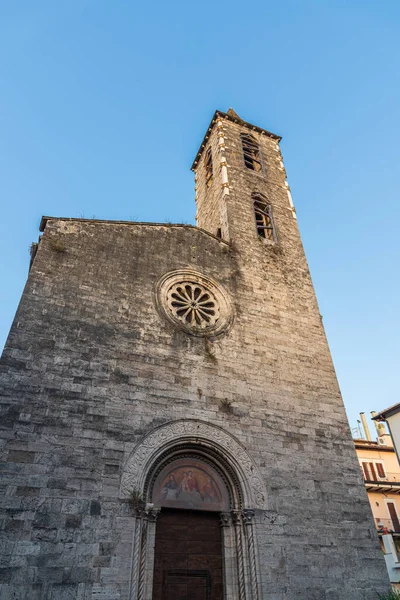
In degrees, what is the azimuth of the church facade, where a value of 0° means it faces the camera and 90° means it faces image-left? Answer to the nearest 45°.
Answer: approximately 0°

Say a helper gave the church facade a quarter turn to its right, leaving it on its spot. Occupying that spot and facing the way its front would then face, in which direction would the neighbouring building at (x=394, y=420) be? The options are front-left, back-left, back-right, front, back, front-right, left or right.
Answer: back-right

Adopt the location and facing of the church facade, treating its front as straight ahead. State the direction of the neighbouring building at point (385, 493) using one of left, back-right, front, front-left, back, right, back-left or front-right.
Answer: back-left
